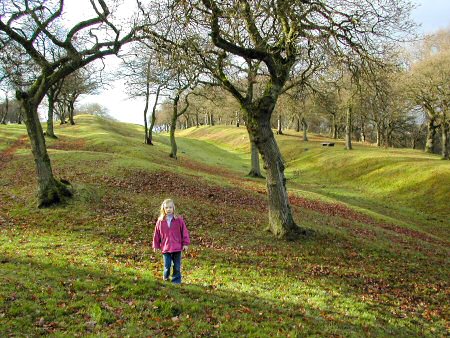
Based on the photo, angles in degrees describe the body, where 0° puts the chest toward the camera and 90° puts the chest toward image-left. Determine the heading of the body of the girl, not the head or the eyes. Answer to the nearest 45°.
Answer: approximately 0°

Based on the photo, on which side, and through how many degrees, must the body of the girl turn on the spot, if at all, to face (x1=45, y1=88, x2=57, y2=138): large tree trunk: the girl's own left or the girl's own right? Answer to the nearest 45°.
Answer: approximately 180°
